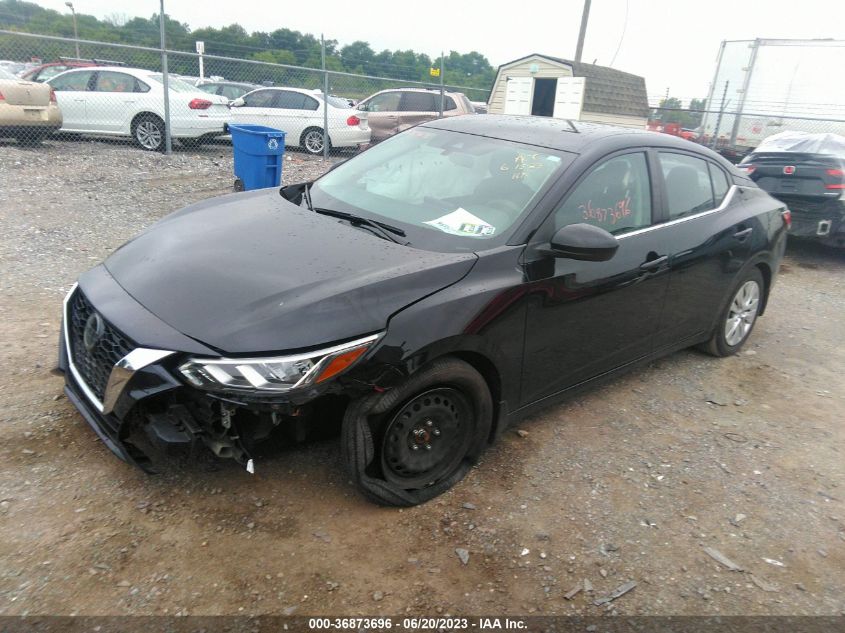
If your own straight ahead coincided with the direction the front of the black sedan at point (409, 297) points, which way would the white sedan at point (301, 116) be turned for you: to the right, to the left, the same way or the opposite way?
to the right

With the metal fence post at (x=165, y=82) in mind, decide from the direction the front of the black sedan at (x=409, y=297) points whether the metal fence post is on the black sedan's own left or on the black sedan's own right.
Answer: on the black sedan's own right

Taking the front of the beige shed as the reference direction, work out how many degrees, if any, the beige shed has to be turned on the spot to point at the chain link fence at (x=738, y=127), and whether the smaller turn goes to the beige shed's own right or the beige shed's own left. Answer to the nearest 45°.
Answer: approximately 90° to the beige shed's own left

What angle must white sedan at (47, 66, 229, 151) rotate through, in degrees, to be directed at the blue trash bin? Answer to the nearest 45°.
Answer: approximately 135° to its left

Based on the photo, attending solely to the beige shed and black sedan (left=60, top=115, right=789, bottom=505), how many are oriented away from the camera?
0

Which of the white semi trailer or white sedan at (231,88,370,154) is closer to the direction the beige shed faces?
the white sedan

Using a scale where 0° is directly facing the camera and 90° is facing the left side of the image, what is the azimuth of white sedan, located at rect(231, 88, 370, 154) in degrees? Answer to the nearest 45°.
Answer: approximately 135°

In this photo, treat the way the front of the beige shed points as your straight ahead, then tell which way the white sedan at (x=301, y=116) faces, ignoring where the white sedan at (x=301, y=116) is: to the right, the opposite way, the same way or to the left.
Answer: to the right

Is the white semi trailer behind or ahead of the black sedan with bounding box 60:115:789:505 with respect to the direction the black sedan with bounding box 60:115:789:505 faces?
behind

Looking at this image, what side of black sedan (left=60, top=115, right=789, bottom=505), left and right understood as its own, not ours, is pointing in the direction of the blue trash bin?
right

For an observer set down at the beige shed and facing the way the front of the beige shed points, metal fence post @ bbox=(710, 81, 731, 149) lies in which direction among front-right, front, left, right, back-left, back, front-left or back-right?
left

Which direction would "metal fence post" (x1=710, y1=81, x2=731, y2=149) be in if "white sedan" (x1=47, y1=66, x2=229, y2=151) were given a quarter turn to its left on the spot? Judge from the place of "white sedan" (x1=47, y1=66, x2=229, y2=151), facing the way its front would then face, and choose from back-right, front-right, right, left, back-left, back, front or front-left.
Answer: back-left

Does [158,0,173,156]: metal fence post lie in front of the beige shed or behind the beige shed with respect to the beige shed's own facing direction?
in front

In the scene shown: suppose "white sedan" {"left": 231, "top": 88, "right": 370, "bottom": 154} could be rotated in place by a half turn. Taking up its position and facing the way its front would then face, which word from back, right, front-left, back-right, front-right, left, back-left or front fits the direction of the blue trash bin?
front-right

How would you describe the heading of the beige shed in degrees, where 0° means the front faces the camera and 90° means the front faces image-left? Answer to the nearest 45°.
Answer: approximately 45°

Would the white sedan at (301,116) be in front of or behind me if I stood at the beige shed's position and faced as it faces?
in front

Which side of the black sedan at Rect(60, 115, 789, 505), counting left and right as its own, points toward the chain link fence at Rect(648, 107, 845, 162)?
back
